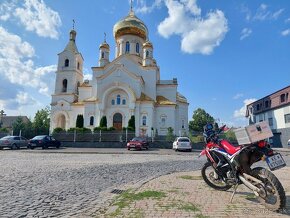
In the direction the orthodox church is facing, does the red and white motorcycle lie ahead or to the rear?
ahead

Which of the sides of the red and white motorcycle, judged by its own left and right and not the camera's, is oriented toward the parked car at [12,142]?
front

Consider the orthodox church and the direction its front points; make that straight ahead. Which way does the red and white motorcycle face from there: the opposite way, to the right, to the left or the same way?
the opposite way

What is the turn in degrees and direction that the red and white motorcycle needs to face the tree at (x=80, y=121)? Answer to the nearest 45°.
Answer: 0° — it already faces it

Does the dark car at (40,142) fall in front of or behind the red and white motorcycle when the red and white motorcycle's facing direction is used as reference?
in front

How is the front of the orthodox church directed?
toward the camera

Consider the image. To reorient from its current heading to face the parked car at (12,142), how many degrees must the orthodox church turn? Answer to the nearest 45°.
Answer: approximately 45° to its right

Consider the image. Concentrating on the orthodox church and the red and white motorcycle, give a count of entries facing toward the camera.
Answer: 1

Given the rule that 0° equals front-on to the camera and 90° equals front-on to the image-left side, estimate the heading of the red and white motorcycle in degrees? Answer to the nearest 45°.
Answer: approximately 135°

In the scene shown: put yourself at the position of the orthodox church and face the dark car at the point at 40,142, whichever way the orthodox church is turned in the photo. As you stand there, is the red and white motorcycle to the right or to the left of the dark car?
left

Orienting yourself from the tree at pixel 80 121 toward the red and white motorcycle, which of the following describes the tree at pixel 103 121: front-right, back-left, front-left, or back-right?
front-left
